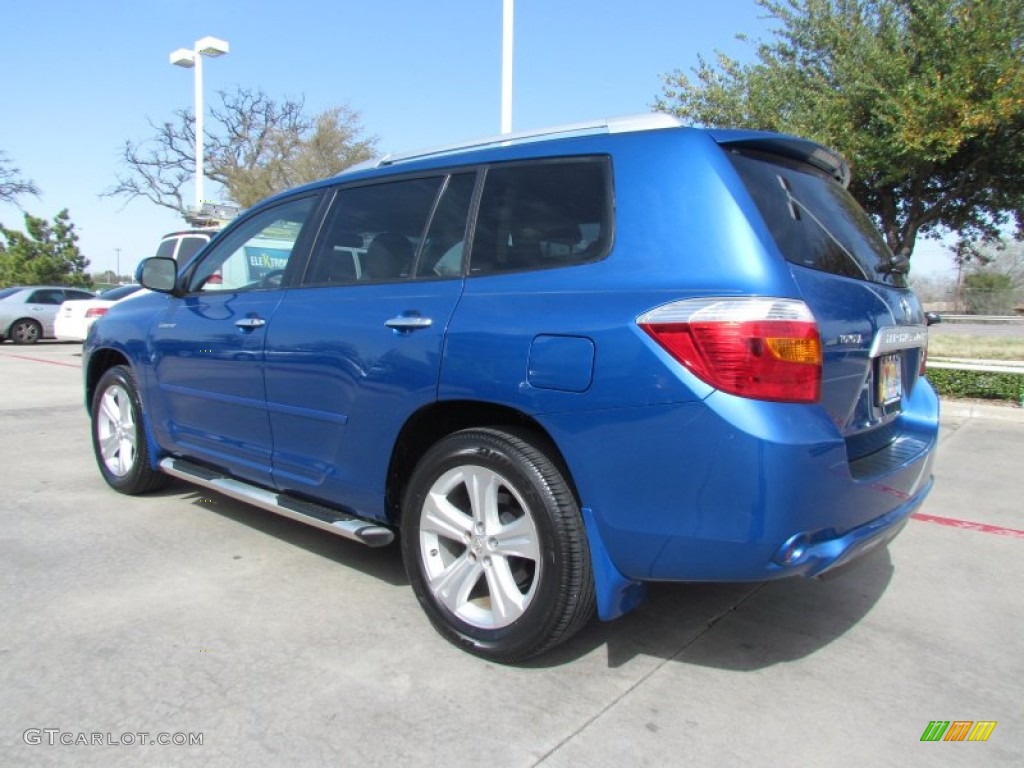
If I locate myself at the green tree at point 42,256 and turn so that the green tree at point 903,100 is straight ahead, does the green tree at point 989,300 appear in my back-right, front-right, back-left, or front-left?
front-left

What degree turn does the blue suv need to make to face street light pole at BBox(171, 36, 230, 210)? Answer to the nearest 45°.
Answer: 0° — it already faces it

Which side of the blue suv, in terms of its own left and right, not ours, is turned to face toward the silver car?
front

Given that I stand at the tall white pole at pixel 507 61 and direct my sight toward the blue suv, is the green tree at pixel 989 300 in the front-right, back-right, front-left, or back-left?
back-left

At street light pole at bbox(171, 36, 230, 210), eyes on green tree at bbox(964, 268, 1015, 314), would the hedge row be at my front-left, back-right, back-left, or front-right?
front-right

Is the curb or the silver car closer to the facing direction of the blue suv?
the silver car

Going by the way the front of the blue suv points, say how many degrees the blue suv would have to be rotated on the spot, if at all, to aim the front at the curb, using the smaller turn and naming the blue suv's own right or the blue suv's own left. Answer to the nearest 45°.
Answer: approximately 90° to the blue suv's own right

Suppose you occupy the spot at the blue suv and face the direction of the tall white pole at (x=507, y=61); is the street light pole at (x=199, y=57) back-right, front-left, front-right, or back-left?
front-left

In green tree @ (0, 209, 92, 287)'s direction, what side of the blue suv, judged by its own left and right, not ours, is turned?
front

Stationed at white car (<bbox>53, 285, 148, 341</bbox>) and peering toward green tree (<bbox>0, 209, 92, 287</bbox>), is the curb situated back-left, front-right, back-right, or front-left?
back-right

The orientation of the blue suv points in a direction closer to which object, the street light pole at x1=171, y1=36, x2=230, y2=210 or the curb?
the street light pole

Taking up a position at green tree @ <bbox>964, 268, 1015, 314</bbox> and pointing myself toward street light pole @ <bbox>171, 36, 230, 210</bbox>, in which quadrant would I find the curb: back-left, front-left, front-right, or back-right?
front-left

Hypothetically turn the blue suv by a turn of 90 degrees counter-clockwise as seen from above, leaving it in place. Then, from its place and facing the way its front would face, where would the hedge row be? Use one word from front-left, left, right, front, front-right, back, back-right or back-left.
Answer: back

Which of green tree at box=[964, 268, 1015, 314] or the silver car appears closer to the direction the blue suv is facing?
the silver car

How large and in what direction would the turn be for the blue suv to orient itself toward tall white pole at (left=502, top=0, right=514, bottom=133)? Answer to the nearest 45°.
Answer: approximately 45° to its right

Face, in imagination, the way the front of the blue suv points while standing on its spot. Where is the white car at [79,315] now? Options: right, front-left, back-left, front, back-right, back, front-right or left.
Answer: front

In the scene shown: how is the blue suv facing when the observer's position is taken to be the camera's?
facing away from the viewer and to the left of the viewer
